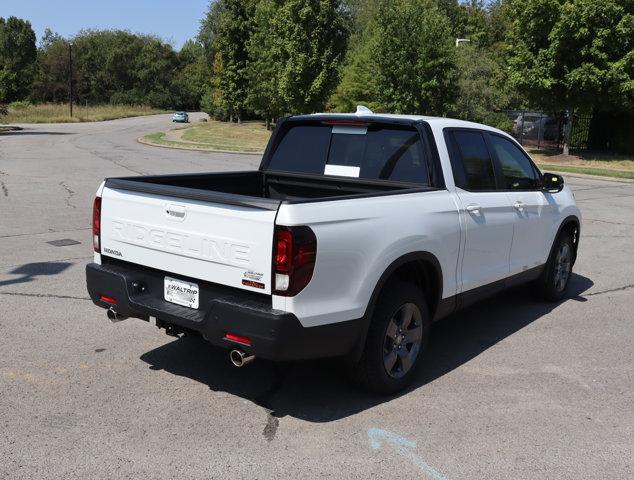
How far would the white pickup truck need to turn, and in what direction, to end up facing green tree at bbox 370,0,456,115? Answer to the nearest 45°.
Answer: approximately 45° to its left

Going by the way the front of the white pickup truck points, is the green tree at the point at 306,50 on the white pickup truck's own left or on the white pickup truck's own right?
on the white pickup truck's own left

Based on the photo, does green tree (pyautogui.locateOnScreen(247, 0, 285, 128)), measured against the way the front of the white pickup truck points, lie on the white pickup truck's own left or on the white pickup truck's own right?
on the white pickup truck's own left

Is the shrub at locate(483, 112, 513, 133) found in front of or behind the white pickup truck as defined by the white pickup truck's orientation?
in front

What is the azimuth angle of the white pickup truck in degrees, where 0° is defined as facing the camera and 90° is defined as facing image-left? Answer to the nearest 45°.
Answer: approximately 225°

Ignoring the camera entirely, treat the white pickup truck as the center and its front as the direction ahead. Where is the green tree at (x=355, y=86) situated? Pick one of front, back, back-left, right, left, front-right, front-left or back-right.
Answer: front-left

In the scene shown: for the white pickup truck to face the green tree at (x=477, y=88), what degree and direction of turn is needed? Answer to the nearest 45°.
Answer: approximately 45° to its left
